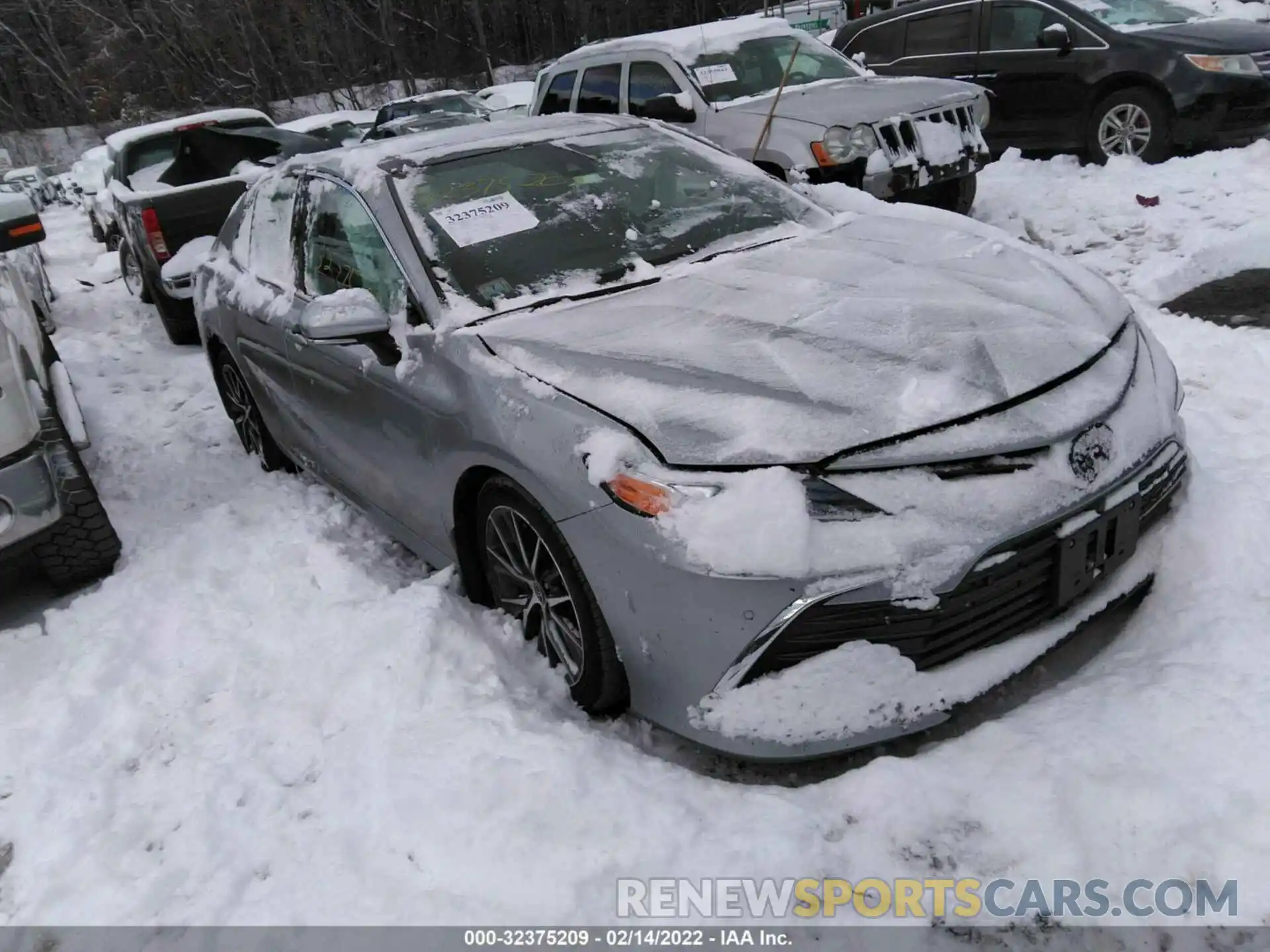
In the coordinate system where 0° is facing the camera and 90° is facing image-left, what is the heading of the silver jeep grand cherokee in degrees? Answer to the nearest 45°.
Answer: approximately 315°

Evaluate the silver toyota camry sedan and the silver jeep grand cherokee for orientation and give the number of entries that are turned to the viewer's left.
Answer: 0

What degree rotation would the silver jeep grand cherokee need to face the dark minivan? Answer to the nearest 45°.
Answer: approximately 90° to its left

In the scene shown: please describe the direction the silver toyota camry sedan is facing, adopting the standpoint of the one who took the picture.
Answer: facing the viewer and to the right of the viewer

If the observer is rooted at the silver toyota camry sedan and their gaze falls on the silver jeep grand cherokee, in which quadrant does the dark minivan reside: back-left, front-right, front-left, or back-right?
front-right

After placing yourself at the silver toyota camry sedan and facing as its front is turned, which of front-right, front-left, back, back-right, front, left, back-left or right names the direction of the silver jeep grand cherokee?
back-left

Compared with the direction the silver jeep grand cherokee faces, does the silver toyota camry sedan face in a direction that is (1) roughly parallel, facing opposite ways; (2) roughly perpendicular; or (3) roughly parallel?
roughly parallel

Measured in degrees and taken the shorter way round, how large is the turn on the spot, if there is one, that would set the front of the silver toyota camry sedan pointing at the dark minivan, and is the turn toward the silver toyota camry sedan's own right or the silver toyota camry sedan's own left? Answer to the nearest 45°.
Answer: approximately 90° to the silver toyota camry sedan's own left

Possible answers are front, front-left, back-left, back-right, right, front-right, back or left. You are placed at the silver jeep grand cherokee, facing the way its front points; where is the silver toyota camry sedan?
front-right
